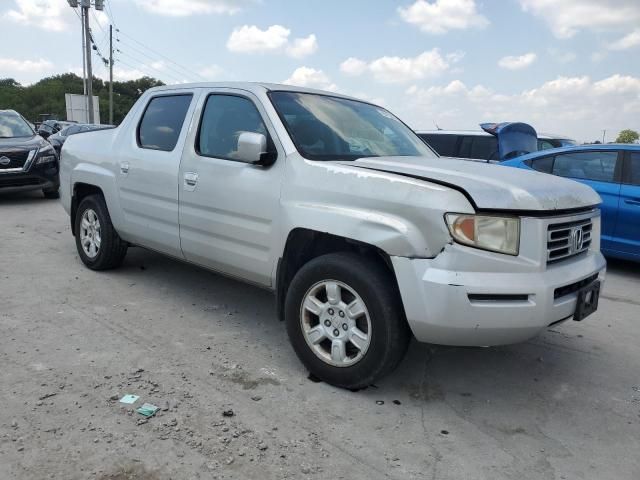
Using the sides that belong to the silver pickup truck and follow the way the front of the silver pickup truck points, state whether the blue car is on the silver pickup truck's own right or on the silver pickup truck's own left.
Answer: on the silver pickup truck's own left

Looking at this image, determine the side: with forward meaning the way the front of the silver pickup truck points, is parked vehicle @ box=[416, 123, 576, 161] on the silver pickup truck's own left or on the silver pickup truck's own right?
on the silver pickup truck's own left

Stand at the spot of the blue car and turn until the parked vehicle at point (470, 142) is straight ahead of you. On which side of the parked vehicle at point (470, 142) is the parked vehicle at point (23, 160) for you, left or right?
left

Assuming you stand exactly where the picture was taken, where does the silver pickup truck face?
facing the viewer and to the right of the viewer

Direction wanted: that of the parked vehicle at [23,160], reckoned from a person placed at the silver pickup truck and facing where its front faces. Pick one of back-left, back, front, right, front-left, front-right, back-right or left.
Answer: back

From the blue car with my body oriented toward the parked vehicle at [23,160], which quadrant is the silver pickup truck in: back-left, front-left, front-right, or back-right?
front-left
